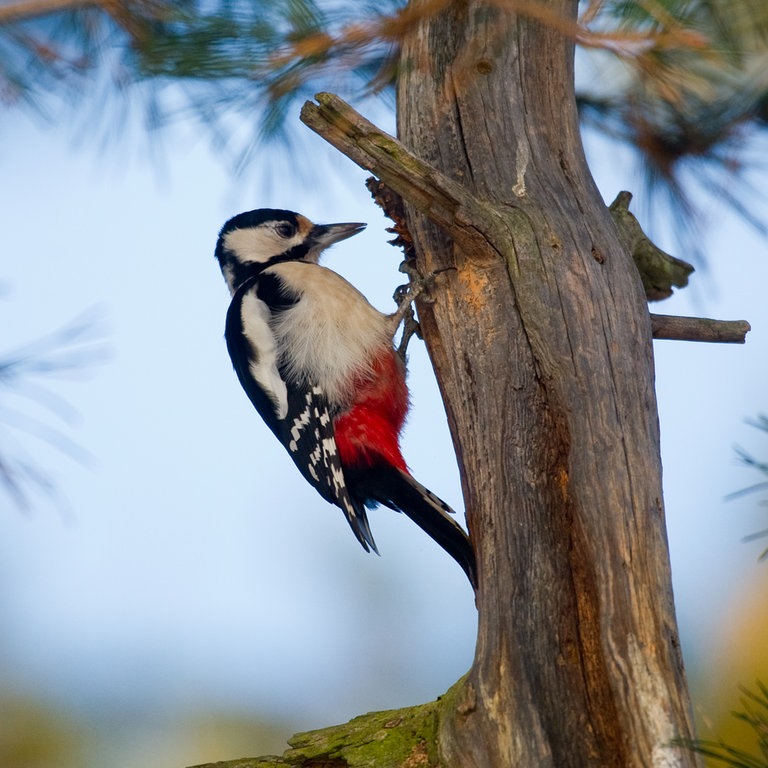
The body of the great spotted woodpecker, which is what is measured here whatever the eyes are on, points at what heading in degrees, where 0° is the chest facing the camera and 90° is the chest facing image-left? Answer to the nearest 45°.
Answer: approximately 270°
